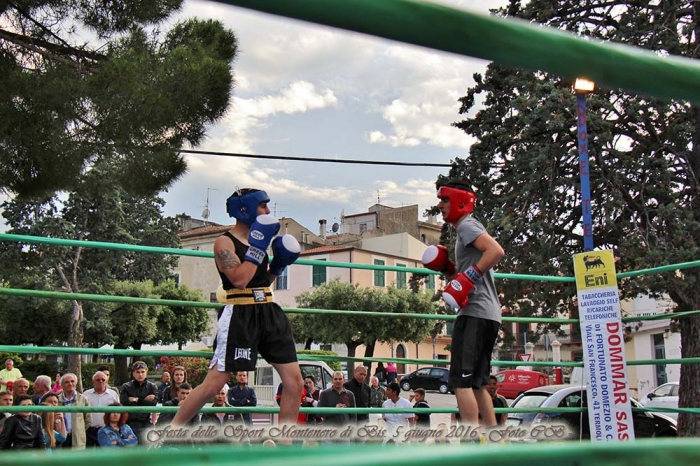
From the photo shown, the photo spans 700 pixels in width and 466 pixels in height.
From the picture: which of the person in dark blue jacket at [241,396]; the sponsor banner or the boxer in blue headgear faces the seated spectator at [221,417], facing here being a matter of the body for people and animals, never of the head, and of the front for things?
the person in dark blue jacket at [241,396]

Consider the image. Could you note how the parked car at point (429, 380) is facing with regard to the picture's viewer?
facing to the left of the viewer

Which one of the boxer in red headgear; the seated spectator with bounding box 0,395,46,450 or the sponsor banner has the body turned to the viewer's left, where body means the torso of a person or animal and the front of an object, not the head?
the boxer in red headgear

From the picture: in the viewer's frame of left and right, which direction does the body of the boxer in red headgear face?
facing to the left of the viewer

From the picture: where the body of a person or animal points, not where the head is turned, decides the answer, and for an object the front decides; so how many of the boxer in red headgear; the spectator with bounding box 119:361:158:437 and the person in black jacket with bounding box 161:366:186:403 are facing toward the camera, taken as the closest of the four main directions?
2

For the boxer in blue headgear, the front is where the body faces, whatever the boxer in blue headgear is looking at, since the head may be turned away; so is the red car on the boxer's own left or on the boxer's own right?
on the boxer's own left

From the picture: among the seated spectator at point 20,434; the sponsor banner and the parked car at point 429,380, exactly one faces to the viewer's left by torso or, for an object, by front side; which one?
the parked car

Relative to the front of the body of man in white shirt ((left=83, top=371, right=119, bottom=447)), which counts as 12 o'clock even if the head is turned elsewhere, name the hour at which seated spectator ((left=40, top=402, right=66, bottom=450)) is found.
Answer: The seated spectator is roughly at 2 o'clock from the man in white shirt.

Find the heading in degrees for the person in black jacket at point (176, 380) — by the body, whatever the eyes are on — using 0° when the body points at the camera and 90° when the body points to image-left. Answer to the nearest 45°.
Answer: approximately 0°

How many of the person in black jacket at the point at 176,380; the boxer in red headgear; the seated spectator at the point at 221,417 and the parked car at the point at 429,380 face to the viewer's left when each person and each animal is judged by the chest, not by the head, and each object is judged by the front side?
2
